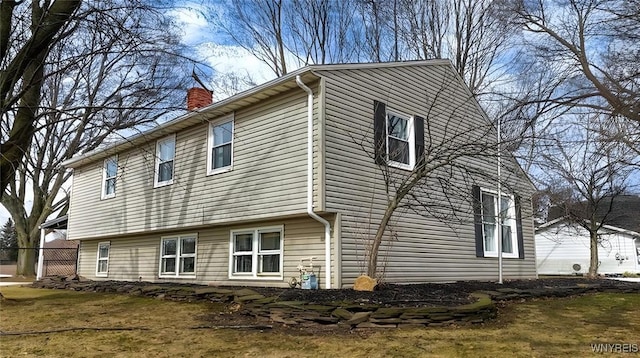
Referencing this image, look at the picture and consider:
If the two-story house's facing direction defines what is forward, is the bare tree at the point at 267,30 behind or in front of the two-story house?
behind
